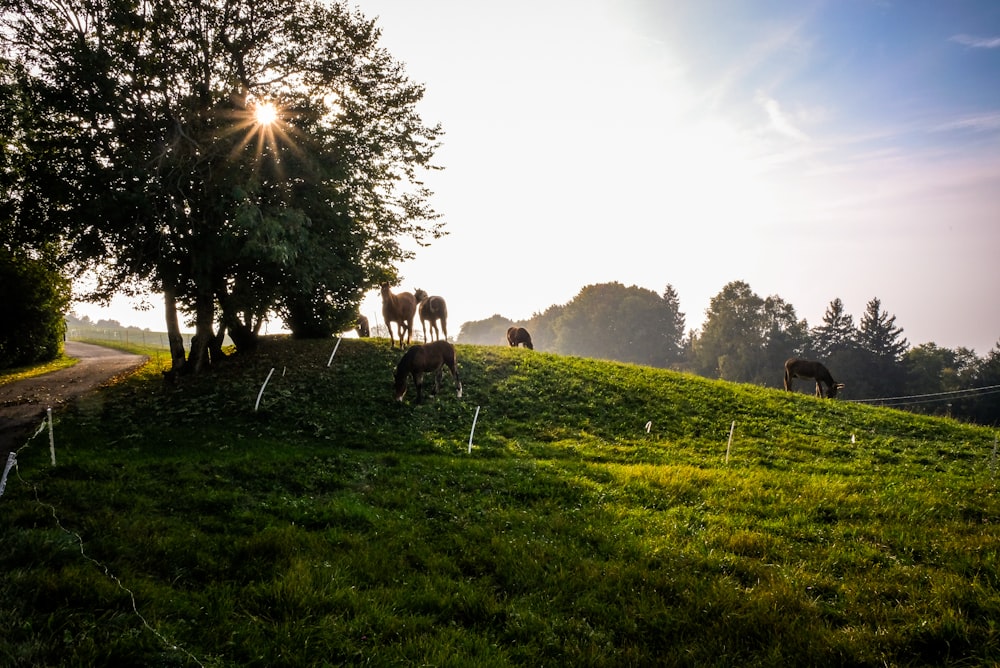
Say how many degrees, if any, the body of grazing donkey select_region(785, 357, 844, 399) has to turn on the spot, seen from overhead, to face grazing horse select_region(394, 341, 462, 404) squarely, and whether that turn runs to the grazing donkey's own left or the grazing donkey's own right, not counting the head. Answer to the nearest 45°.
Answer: approximately 135° to the grazing donkey's own right

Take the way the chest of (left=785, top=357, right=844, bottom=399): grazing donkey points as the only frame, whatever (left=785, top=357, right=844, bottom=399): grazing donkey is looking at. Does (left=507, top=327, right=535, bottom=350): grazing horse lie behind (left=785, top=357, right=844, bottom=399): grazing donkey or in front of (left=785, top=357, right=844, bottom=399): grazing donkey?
behind

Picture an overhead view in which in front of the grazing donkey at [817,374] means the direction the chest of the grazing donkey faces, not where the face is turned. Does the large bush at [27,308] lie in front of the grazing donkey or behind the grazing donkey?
behind

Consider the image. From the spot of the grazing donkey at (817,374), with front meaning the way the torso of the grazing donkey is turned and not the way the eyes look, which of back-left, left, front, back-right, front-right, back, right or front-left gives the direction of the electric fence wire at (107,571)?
right

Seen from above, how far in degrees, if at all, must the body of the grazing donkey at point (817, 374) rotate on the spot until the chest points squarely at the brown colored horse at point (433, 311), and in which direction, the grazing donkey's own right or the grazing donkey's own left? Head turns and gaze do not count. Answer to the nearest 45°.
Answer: approximately 135° to the grazing donkey's own right

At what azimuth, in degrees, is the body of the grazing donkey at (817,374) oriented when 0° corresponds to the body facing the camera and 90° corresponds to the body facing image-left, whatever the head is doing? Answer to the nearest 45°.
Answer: approximately 270°

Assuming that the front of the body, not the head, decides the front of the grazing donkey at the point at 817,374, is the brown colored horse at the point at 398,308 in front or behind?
behind

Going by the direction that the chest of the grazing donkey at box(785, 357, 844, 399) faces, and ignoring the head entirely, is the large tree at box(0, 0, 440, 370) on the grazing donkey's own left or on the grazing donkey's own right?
on the grazing donkey's own right

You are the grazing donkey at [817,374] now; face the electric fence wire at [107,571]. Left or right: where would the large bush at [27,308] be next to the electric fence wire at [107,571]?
right
